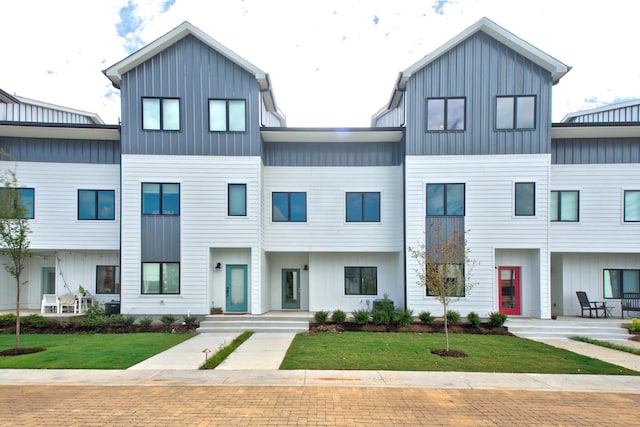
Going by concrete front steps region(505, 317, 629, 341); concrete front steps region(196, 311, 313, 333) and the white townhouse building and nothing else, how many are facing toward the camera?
3

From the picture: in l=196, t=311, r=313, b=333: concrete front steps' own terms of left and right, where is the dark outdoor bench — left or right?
on its left

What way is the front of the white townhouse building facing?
toward the camera

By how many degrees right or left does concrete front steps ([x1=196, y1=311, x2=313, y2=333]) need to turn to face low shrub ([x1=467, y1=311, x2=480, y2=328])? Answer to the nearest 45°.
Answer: approximately 90° to its left

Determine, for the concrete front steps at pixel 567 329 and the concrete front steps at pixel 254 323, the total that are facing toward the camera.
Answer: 2

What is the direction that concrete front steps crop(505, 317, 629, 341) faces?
toward the camera

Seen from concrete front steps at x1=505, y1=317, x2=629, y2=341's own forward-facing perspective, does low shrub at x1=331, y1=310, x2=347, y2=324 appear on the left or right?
on its right

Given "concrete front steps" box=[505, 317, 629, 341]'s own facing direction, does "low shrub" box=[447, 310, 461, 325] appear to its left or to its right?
on its right
